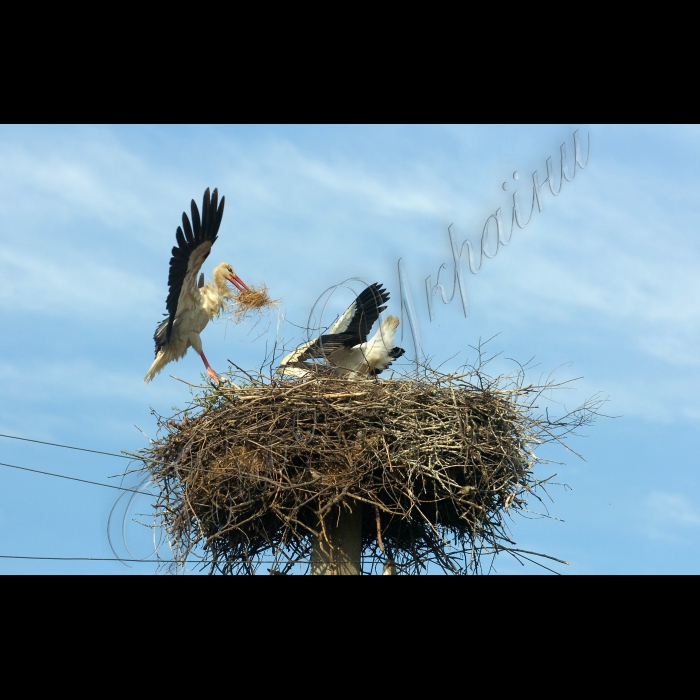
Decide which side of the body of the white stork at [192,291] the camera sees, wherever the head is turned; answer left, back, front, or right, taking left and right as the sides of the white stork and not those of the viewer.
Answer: right

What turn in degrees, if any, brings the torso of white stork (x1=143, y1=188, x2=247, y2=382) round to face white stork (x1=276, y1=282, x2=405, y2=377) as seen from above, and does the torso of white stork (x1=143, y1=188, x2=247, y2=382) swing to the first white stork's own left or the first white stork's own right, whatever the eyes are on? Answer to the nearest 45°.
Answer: approximately 45° to the first white stork's own right
